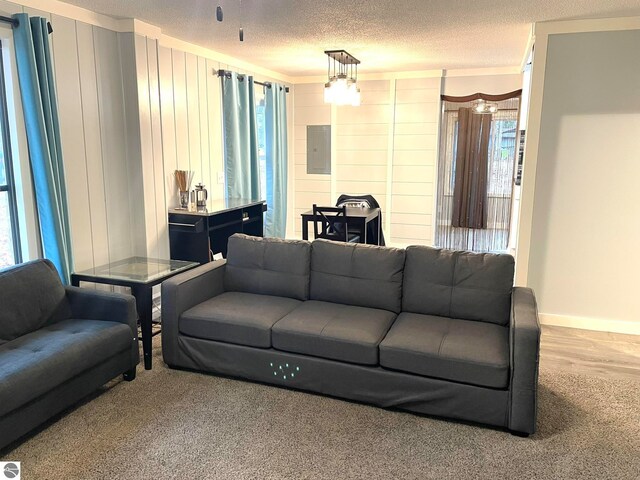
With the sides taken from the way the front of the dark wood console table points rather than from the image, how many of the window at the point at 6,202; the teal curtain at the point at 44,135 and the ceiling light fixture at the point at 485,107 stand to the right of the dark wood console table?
2

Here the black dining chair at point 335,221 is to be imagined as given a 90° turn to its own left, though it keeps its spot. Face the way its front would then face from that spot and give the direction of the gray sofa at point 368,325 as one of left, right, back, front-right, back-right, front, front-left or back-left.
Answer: back-left

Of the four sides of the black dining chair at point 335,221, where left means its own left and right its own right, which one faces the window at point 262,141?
left

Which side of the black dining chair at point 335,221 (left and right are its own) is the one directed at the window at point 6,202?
back

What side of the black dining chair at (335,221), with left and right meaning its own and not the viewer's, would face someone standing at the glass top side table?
back

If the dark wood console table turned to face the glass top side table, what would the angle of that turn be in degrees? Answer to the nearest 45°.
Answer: approximately 45° to its right

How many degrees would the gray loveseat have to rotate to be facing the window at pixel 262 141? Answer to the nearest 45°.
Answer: approximately 90° to its left

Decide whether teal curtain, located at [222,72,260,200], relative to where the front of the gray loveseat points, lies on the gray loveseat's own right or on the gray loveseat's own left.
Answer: on the gray loveseat's own left

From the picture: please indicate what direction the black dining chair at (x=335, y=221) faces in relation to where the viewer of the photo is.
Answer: facing away from the viewer and to the right of the viewer

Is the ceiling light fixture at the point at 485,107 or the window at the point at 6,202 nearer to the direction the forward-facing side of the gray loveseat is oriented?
the ceiling light fixture

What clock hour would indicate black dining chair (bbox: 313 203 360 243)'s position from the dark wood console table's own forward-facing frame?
The black dining chair is roughly at 10 o'clock from the dark wood console table.

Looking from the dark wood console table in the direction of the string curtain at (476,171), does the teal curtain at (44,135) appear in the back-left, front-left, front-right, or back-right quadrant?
back-right
